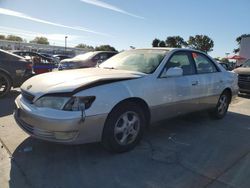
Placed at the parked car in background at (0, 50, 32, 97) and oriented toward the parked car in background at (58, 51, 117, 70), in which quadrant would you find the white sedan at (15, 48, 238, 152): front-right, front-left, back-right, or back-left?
back-right

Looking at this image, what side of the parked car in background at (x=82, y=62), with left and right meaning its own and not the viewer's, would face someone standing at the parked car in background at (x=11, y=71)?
front

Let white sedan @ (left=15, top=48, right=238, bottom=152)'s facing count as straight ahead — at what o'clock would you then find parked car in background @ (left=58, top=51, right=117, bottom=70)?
The parked car in background is roughly at 4 o'clock from the white sedan.

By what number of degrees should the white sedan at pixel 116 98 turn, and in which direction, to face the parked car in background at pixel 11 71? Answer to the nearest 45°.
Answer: approximately 90° to its right

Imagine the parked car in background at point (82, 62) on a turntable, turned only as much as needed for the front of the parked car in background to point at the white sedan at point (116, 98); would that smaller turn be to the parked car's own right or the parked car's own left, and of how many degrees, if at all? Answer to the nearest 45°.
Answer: approximately 45° to the parked car's own left

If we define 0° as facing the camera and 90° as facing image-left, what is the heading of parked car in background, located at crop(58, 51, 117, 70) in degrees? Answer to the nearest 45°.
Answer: approximately 45°

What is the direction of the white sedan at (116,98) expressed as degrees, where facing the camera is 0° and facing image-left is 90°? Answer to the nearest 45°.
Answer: approximately 45°

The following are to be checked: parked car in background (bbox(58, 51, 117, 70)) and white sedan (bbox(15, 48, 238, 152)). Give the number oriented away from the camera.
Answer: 0
